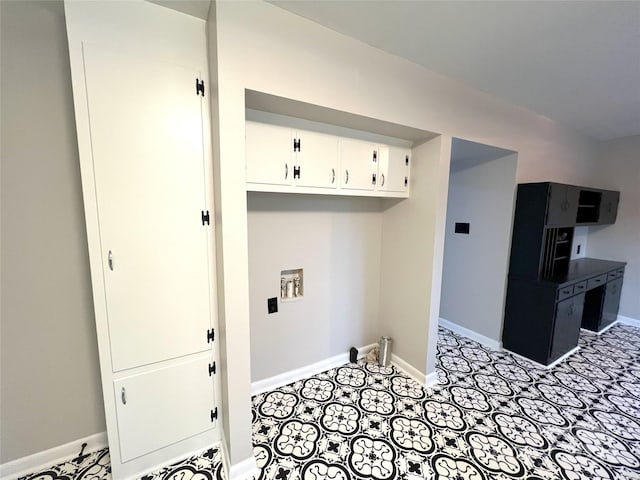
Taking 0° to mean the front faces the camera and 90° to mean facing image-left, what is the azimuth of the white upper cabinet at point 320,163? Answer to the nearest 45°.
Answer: approximately 315°

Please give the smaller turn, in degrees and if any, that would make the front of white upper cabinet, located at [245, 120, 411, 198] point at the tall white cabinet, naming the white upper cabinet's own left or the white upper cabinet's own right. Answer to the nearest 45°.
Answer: approximately 90° to the white upper cabinet's own right

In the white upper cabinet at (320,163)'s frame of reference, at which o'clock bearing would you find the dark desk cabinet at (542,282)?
The dark desk cabinet is roughly at 10 o'clock from the white upper cabinet.
